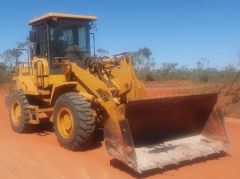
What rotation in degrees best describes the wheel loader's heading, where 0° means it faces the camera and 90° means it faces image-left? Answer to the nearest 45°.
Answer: approximately 315°
